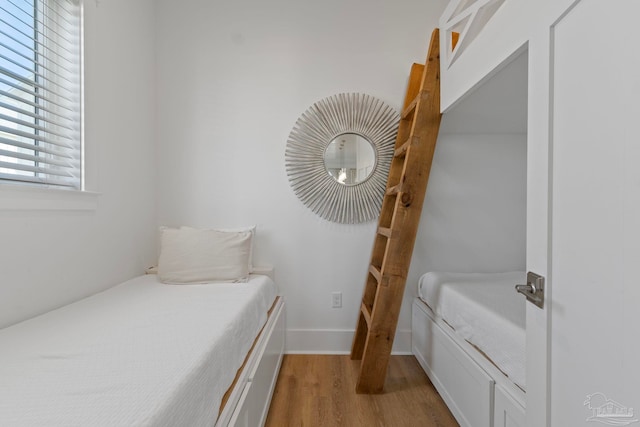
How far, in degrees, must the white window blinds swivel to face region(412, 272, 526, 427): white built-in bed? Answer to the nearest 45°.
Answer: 0° — it already faces it

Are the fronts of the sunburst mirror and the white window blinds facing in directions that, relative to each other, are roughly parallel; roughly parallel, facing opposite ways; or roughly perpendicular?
roughly perpendicular

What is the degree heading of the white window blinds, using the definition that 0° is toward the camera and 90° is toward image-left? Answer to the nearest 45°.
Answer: approximately 315°

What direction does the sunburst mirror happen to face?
toward the camera

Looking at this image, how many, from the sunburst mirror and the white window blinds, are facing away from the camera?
0

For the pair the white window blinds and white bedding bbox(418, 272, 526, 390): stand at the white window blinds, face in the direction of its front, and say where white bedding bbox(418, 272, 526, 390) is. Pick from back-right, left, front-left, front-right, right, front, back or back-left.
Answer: front

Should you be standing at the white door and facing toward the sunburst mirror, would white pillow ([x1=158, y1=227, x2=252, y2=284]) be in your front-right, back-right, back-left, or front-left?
front-left

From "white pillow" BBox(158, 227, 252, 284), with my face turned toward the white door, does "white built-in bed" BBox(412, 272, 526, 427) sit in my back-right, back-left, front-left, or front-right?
front-left
